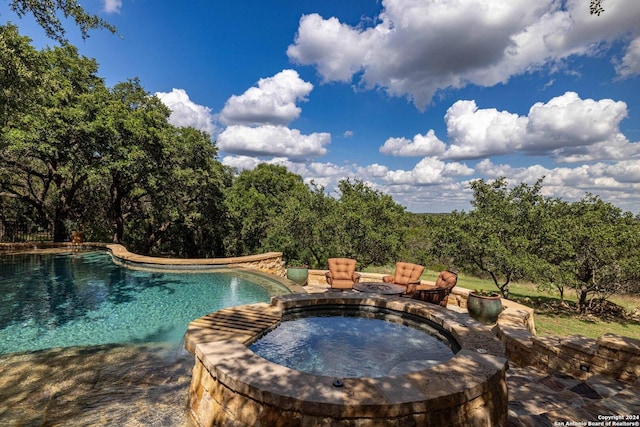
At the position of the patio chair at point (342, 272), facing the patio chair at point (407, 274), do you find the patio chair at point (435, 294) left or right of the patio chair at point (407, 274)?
right

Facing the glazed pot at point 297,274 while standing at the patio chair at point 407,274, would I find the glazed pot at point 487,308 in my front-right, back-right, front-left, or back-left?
back-left

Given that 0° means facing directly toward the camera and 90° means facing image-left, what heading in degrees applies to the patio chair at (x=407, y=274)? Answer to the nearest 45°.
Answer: approximately 45°

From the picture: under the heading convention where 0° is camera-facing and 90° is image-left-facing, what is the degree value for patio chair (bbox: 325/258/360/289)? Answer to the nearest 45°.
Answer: approximately 0°

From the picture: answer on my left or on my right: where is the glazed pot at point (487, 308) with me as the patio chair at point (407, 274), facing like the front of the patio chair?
on my left

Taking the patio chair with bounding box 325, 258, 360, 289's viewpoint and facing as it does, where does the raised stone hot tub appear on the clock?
The raised stone hot tub is roughly at 12 o'clock from the patio chair.

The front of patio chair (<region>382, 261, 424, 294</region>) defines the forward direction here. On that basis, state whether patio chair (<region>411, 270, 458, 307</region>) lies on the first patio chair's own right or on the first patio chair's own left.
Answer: on the first patio chair's own left

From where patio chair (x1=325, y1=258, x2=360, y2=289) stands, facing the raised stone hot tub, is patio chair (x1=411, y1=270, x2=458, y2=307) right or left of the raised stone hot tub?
left
